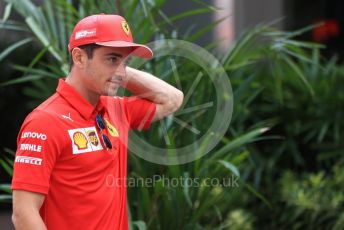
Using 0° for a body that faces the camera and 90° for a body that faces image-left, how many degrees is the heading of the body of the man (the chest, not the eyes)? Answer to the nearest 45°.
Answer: approximately 315°
